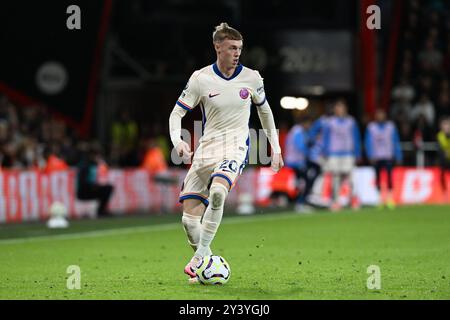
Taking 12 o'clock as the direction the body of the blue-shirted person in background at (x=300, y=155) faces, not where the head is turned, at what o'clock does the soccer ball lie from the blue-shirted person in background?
The soccer ball is roughly at 3 o'clock from the blue-shirted person in background.

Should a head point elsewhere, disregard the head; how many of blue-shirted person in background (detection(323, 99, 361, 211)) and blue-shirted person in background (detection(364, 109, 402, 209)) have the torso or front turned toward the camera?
2

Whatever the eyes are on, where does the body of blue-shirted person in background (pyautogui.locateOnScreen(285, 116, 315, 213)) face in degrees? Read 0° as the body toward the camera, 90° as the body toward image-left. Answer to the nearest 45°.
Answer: approximately 270°

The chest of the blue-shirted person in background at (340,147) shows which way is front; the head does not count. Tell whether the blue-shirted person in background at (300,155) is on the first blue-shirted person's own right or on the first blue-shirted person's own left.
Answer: on the first blue-shirted person's own right

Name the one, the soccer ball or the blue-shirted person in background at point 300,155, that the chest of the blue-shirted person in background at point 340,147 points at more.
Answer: the soccer ball

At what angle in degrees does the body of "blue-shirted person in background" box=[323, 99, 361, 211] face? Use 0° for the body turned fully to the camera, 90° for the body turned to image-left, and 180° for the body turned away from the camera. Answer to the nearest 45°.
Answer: approximately 0°

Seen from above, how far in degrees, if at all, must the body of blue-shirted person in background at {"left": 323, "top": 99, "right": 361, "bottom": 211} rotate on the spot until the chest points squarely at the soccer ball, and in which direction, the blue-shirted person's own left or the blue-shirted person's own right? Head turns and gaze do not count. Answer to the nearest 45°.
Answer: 0° — they already face it

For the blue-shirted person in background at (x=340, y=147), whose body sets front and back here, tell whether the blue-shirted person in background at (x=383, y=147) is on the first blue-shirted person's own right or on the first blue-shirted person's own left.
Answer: on the first blue-shirted person's own left
